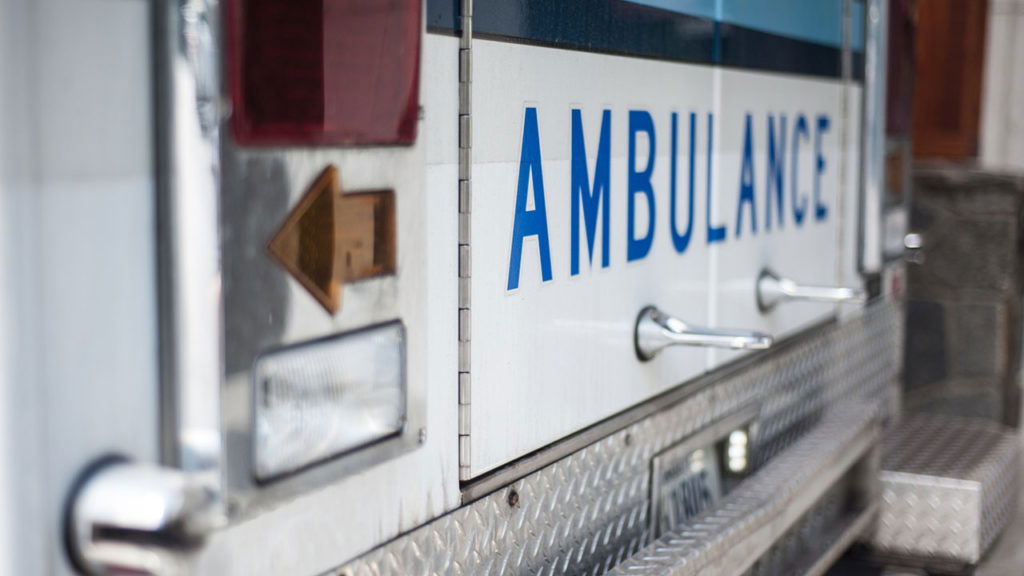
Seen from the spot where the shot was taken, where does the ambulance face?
facing away from the viewer and to the left of the viewer
